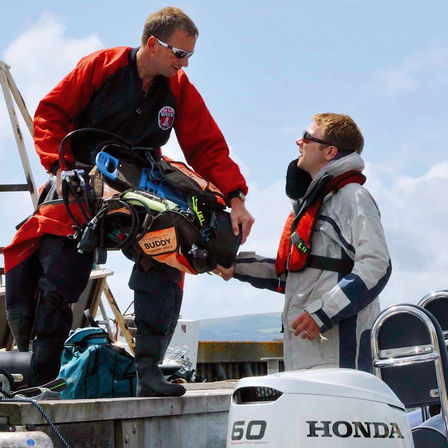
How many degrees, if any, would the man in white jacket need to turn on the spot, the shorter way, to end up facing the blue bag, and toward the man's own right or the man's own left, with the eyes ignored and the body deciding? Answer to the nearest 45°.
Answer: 0° — they already face it

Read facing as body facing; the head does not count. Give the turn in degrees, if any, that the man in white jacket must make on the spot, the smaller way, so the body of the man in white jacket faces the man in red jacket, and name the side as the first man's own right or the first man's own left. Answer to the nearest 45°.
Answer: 0° — they already face them

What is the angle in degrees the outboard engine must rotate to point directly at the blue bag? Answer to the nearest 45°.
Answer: approximately 135° to its left

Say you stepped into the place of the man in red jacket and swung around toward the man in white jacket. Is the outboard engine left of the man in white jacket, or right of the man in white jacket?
right

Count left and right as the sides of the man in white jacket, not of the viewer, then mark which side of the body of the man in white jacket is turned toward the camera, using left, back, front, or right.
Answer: left

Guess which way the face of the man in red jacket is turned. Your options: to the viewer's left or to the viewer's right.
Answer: to the viewer's right

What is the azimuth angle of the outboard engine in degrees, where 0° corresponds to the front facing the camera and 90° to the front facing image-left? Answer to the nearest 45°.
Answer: approximately 270°

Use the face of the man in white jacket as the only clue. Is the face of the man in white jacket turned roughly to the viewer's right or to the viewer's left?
to the viewer's left

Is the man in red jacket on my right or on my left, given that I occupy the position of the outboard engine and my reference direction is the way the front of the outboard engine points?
on my left

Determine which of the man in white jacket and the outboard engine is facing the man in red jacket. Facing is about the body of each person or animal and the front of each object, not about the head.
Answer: the man in white jacket

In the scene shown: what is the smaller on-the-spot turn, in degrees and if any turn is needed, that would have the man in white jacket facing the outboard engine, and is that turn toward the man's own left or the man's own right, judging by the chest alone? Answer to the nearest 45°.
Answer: approximately 90° to the man's own left

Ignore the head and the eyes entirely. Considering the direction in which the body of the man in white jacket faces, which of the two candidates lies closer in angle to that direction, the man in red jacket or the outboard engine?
the man in red jacket

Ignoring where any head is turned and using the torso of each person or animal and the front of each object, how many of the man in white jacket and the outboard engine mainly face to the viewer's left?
1
